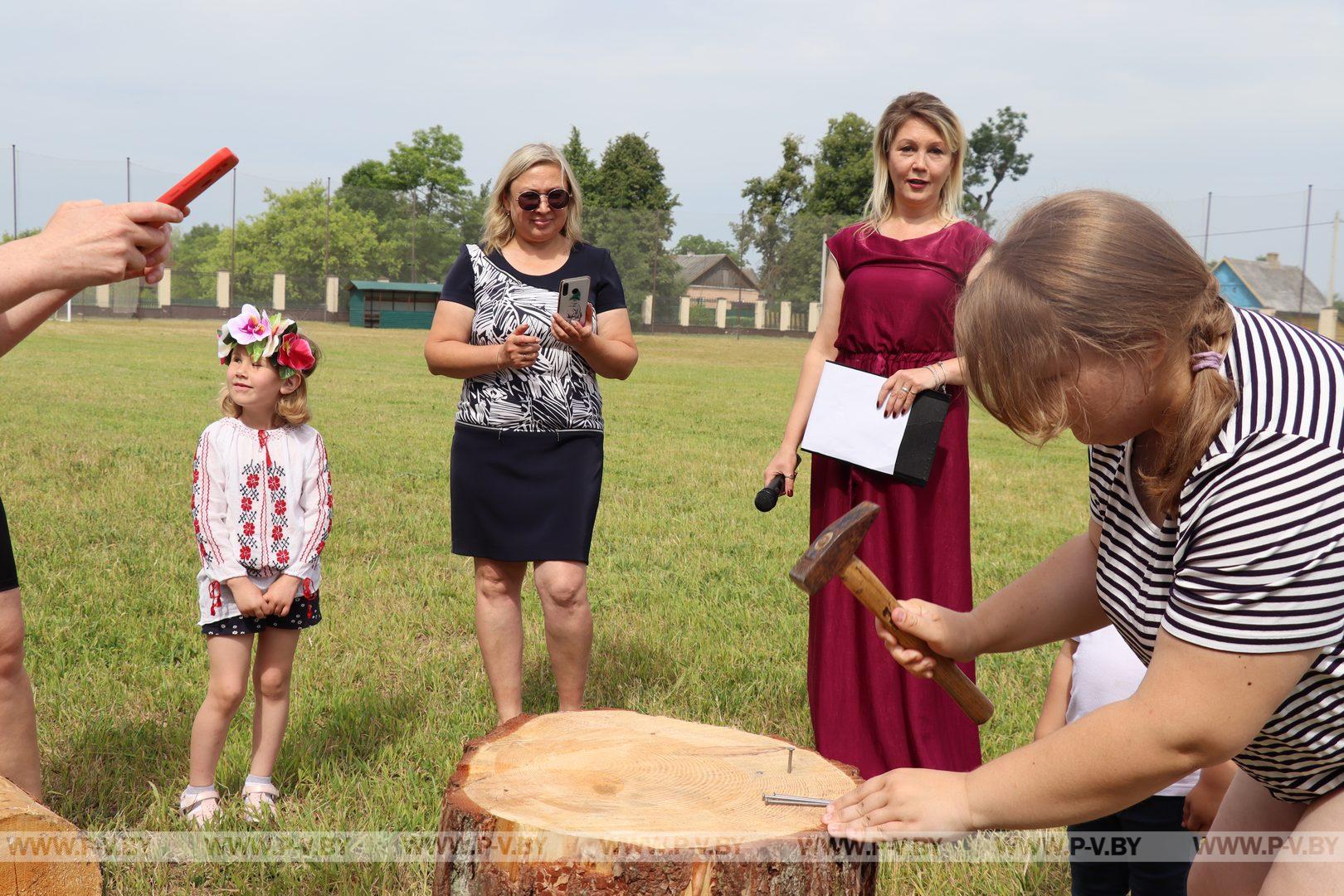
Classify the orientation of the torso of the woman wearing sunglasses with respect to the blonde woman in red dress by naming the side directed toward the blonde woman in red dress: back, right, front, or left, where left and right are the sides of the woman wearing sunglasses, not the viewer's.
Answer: left

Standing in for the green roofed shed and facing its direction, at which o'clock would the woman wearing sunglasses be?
The woman wearing sunglasses is roughly at 12 o'clock from the green roofed shed.

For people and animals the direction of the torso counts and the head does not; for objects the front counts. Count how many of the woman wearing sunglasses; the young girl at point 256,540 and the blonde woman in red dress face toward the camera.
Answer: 3

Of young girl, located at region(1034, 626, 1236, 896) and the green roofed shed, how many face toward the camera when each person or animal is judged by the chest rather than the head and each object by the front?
2

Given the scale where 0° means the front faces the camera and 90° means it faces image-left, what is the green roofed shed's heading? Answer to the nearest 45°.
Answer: approximately 0°

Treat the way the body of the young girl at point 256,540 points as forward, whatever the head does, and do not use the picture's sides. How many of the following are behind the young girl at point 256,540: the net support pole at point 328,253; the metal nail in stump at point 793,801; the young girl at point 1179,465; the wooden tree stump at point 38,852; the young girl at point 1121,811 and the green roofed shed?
2

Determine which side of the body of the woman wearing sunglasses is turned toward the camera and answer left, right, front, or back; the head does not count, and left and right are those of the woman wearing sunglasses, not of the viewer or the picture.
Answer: front

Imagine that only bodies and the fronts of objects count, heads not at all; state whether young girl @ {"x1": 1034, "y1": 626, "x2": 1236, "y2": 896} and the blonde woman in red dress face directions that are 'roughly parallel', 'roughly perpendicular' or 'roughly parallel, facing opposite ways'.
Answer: roughly parallel

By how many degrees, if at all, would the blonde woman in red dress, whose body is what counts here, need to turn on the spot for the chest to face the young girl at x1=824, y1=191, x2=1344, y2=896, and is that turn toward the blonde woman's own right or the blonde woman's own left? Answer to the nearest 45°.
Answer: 0° — they already face them

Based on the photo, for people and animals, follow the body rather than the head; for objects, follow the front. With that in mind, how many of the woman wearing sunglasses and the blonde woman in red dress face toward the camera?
2

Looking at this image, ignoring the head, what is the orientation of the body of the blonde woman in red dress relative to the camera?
toward the camera

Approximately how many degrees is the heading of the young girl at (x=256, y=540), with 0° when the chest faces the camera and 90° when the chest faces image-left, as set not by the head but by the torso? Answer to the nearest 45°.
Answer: approximately 0°

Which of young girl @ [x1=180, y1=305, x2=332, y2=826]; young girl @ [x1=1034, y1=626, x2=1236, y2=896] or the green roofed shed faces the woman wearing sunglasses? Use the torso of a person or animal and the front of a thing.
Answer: the green roofed shed

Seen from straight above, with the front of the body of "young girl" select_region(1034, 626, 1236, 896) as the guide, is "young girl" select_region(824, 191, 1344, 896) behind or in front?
in front

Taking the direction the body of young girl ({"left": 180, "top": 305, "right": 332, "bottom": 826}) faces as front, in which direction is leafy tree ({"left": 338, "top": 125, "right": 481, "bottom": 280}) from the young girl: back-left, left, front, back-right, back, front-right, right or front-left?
back

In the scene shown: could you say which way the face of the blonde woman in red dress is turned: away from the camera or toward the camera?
toward the camera

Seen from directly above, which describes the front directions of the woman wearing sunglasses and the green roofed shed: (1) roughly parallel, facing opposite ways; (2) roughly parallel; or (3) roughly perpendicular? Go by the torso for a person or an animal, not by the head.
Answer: roughly parallel

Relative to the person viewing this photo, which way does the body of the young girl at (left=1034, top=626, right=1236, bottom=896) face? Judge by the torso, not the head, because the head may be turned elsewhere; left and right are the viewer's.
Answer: facing the viewer
